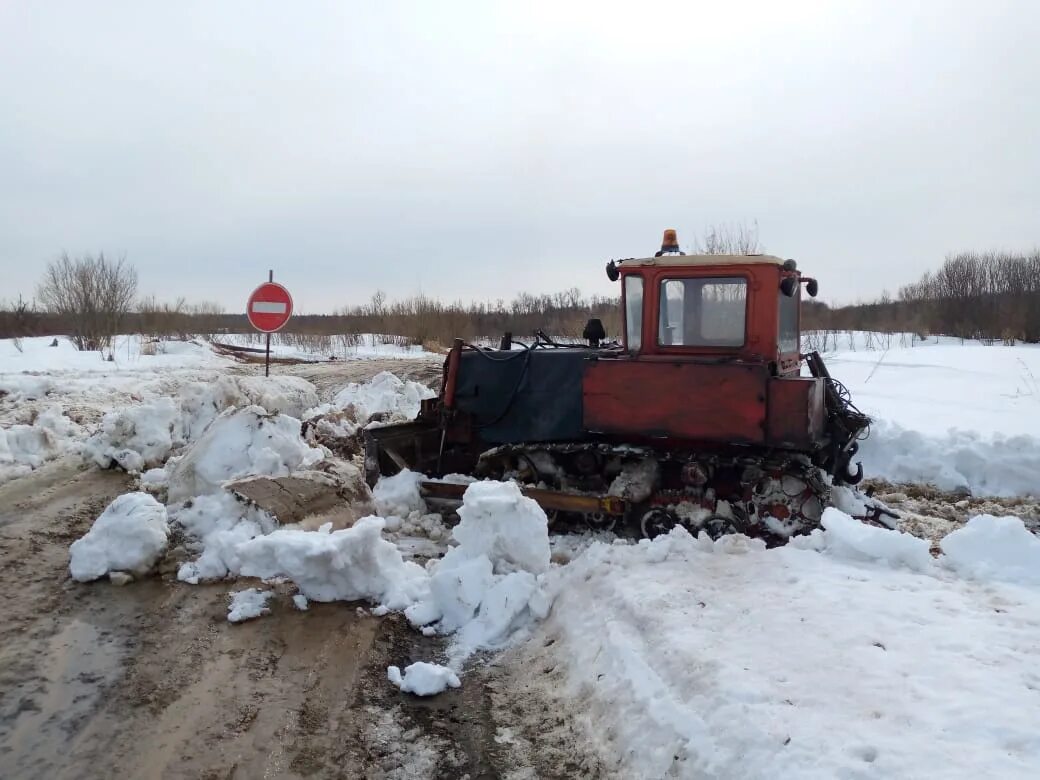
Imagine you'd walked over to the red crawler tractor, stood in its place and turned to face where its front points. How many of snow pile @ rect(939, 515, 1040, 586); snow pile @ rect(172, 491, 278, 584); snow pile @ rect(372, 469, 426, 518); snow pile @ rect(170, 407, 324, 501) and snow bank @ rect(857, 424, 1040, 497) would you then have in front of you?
3

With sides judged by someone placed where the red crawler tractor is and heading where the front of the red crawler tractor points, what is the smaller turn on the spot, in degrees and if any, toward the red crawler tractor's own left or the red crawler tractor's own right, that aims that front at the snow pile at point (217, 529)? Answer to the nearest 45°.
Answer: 0° — it already faces it

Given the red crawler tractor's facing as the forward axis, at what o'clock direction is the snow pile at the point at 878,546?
The snow pile is roughly at 8 o'clock from the red crawler tractor.

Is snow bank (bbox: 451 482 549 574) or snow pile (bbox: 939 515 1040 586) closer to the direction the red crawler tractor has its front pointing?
the snow bank

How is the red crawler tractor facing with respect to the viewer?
to the viewer's left

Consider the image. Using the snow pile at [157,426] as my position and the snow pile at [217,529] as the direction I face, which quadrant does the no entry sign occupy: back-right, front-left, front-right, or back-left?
back-left

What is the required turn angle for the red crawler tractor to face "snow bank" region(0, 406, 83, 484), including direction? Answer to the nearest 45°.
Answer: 0° — it already faces it

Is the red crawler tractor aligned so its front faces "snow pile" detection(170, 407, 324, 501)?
yes

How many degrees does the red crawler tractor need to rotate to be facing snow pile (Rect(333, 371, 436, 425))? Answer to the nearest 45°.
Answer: approximately 45° to its right

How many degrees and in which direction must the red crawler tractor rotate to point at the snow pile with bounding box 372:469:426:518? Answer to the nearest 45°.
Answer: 0° — it already faces it

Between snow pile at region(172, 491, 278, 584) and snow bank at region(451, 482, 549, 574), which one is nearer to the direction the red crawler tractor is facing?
the snow pile
